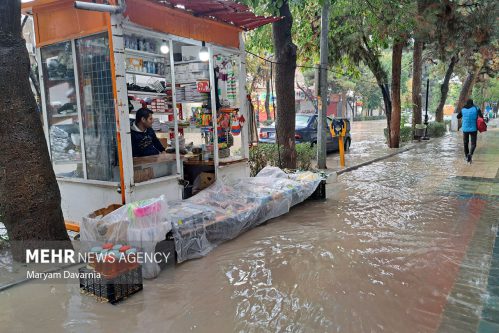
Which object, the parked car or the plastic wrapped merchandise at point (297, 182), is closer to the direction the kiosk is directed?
the plastic wrapped merchandise

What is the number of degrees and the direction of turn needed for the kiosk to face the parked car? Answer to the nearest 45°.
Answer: approximately 90° to its left

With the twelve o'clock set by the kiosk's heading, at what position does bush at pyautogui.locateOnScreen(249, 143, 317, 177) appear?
The bush is roughly at 9 o'clock from the kiosk.

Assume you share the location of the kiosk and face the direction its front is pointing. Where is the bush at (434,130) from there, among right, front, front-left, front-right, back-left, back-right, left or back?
left

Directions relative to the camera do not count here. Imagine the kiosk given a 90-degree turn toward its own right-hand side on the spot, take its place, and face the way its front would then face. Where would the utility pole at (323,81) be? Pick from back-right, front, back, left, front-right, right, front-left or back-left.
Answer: back

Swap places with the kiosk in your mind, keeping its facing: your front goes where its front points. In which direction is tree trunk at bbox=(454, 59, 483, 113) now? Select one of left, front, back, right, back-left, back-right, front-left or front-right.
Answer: left

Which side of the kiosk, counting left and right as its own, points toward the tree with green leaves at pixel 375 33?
left

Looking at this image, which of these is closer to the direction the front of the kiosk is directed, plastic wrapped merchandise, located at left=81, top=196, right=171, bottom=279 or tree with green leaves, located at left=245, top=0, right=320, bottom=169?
the plastic wrapped merchandise

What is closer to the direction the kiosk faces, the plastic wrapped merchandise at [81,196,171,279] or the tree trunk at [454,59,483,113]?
the plastic wrapped merchandise

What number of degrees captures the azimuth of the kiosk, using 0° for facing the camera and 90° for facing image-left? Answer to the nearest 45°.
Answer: approximately 315°
